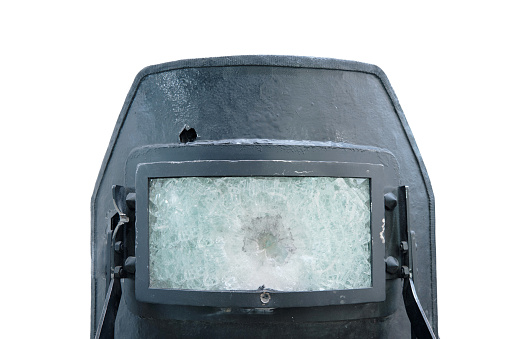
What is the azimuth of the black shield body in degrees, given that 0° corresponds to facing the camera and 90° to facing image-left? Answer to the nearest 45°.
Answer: approximately 0°
